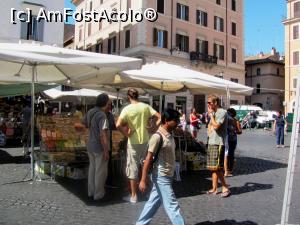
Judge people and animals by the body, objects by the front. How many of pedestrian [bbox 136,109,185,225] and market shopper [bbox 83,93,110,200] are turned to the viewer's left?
0
